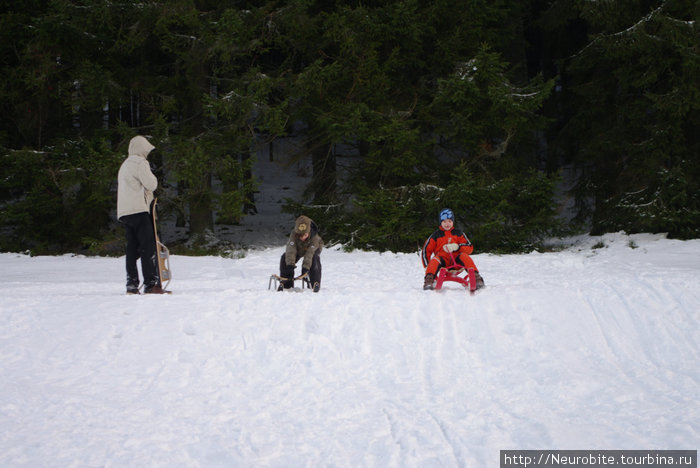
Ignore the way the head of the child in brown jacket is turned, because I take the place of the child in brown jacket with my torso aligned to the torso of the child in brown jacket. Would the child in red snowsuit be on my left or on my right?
on my left

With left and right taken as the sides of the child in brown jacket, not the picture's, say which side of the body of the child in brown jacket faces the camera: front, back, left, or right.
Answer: front

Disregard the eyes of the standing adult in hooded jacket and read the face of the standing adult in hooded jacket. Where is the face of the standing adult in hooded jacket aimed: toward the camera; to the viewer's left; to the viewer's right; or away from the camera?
to the viewer's right

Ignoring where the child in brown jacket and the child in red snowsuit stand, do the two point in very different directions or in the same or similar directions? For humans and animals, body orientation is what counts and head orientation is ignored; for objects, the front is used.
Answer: same or similar directions

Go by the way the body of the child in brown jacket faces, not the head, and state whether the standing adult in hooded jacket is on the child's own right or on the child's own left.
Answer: on the child's own right

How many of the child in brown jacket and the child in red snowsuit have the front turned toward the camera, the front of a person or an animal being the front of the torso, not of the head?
2

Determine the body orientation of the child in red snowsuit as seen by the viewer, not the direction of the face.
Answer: toward the camera

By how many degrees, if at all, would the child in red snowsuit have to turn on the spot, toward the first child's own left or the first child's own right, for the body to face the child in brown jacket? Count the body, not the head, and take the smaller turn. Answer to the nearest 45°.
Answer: approximately 90° to the first child's own right
